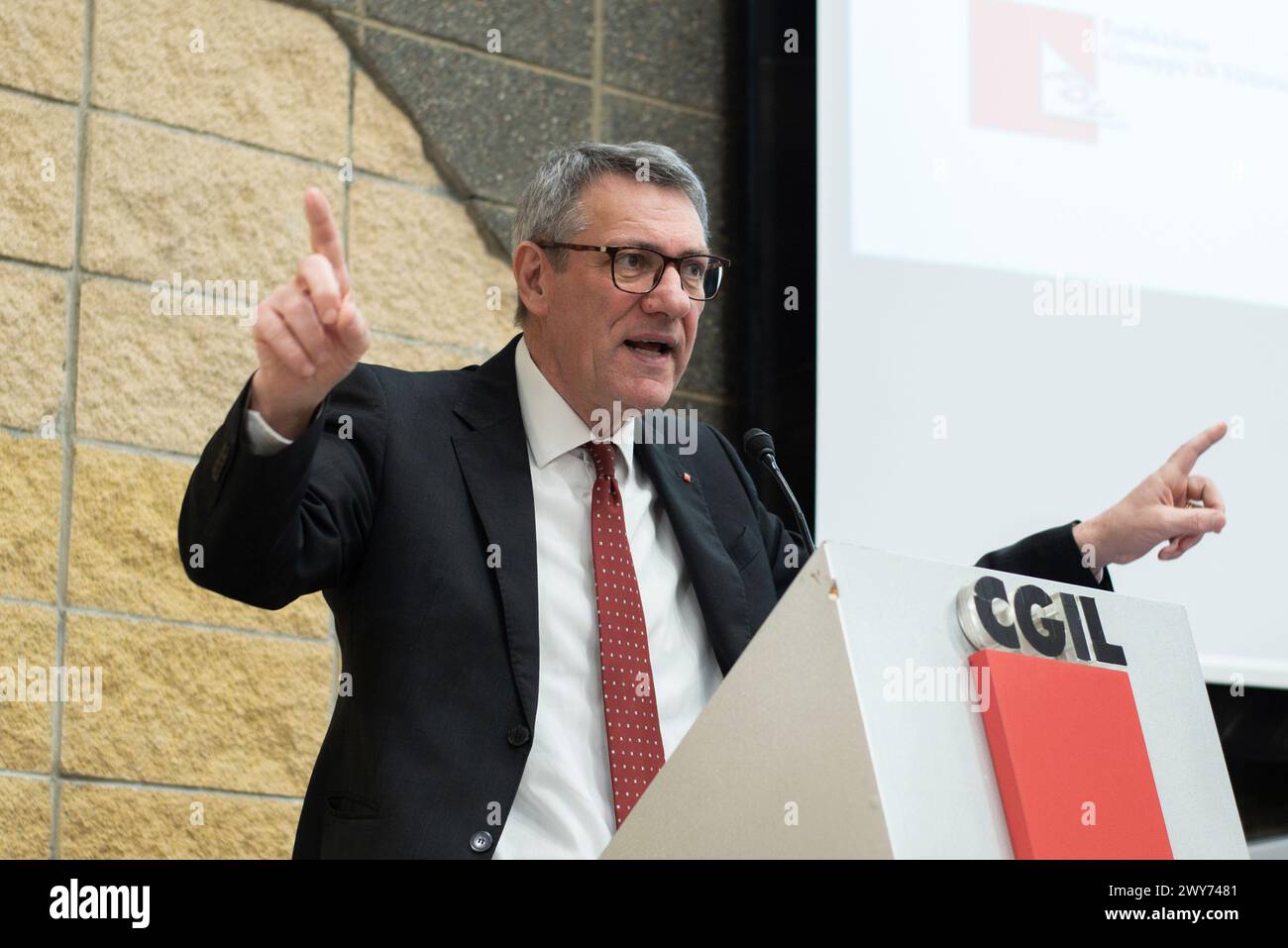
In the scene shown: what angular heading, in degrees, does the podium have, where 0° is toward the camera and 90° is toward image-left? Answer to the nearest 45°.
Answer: approximately 315°

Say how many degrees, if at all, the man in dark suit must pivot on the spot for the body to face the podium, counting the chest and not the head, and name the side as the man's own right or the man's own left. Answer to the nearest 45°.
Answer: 0° — they already face it

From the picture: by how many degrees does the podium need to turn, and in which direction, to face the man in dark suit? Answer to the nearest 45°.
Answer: approximately 180°
